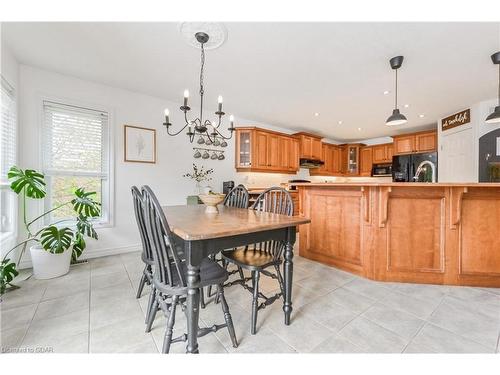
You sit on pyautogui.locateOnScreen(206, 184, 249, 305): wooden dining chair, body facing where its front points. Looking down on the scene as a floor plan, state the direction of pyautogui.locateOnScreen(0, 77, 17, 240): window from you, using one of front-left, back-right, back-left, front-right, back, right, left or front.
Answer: front-right

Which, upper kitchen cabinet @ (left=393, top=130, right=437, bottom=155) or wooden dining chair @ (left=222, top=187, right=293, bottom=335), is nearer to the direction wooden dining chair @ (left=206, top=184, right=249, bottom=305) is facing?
the wooden dining chair

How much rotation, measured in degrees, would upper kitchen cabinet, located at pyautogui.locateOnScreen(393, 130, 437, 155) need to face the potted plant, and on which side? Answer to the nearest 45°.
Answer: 0° — it already faces it

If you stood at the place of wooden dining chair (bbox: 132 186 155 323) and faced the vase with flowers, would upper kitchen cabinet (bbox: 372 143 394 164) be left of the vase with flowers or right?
right

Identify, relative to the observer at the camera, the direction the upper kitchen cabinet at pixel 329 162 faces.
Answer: facing the viewer and to the right of the viewer

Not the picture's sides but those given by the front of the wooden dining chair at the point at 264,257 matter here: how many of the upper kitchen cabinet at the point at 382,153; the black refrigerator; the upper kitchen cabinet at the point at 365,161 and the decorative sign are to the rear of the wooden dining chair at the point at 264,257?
4

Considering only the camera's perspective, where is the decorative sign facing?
facing the viewer and to the left of the viewer

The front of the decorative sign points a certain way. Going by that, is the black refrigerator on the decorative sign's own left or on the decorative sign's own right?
on the decorative sign's own right

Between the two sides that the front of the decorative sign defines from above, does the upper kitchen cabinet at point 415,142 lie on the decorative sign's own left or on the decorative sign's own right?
on the decorative sign's own right

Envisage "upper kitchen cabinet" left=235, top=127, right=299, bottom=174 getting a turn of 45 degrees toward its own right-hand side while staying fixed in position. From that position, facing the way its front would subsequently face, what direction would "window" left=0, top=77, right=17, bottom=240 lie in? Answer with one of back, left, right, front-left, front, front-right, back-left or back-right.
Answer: front-right

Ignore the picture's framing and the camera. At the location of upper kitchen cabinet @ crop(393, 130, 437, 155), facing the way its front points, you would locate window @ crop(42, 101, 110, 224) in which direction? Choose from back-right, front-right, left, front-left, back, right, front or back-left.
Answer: front

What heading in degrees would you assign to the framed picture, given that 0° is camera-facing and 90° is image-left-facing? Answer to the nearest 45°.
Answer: approximately 315°

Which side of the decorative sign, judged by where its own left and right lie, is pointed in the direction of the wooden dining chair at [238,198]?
front

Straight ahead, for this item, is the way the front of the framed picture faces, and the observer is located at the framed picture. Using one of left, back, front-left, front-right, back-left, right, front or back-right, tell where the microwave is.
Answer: front-left
